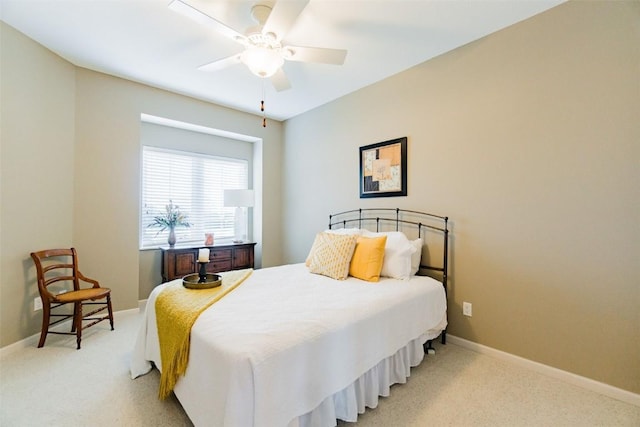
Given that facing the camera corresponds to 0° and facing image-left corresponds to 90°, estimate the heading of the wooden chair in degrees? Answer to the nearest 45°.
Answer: approximately 315°

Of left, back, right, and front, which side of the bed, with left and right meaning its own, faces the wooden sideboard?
right

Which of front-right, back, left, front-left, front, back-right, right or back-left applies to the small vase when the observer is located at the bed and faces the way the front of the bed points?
right

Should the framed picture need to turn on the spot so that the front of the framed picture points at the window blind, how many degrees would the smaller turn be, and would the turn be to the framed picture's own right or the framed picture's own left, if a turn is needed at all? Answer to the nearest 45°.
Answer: approximately 45° to the framed picture's own right

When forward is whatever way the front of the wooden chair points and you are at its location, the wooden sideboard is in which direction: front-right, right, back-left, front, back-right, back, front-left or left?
front-left

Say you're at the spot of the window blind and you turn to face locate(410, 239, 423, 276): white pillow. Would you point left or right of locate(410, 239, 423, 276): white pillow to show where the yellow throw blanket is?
right

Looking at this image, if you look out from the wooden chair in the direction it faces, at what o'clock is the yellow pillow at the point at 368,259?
The yellow pillow is roughly at 12 o'clock from the wooden chair.

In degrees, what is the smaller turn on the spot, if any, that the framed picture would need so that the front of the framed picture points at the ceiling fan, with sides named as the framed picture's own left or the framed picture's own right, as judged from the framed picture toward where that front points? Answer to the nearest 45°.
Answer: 0° — it already faces it
